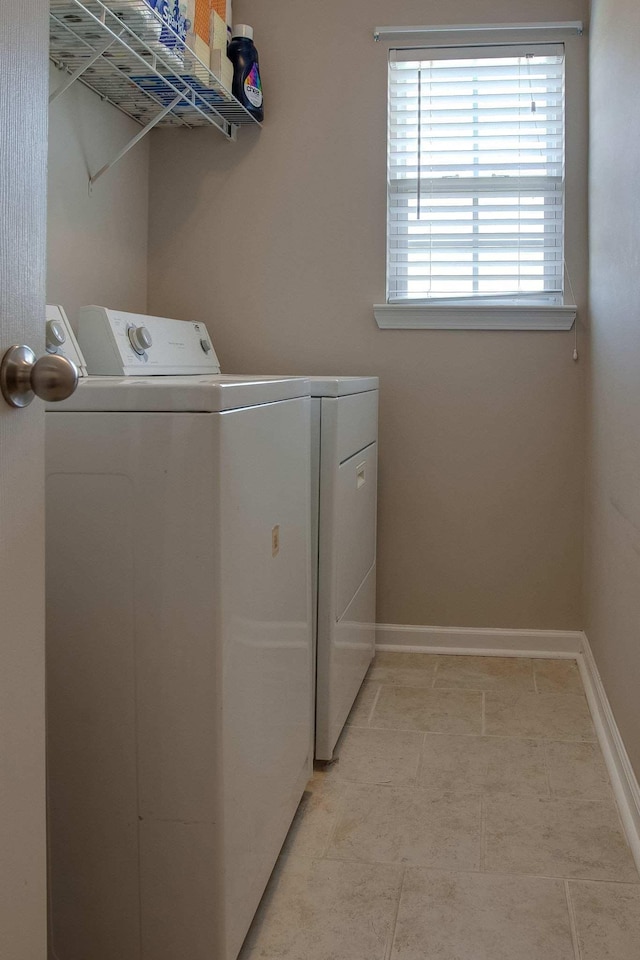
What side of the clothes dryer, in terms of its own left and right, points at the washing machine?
right

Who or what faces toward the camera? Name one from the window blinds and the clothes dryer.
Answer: the window blinds

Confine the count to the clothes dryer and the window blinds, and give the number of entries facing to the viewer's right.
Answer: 1

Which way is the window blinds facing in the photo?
toward the camera

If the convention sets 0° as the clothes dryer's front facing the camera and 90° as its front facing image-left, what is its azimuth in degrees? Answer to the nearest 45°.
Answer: approximately 270°

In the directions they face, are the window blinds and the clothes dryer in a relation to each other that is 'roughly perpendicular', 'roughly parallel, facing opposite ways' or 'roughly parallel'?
roughly perpendicular
